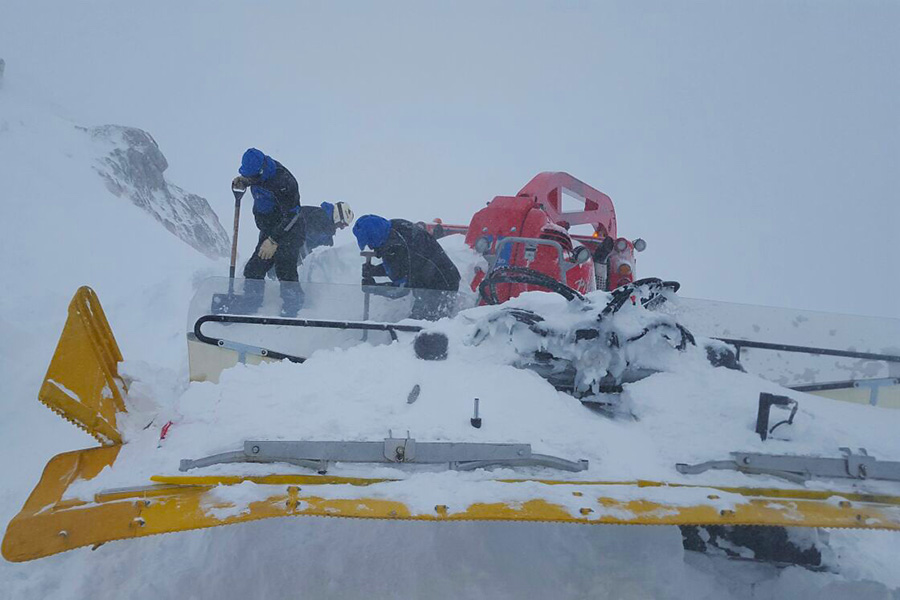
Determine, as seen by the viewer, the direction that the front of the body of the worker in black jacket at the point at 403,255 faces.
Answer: to the viewer's left

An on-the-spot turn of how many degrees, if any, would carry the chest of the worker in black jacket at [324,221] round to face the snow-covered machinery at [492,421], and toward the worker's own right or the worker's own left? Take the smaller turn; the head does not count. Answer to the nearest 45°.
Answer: approximately 90° to the worker's own right

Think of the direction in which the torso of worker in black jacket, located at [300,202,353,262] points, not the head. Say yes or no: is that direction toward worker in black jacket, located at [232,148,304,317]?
no

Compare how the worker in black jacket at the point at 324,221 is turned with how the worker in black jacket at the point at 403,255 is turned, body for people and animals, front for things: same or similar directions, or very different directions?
very different directions

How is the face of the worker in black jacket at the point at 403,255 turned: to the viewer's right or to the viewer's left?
to the viewer's left

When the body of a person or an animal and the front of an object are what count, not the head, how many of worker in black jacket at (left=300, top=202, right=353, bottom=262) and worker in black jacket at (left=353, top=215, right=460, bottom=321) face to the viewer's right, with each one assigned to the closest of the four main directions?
1

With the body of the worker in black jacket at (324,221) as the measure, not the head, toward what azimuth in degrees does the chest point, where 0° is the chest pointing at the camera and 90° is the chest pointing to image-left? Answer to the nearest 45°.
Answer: approximately 270°
